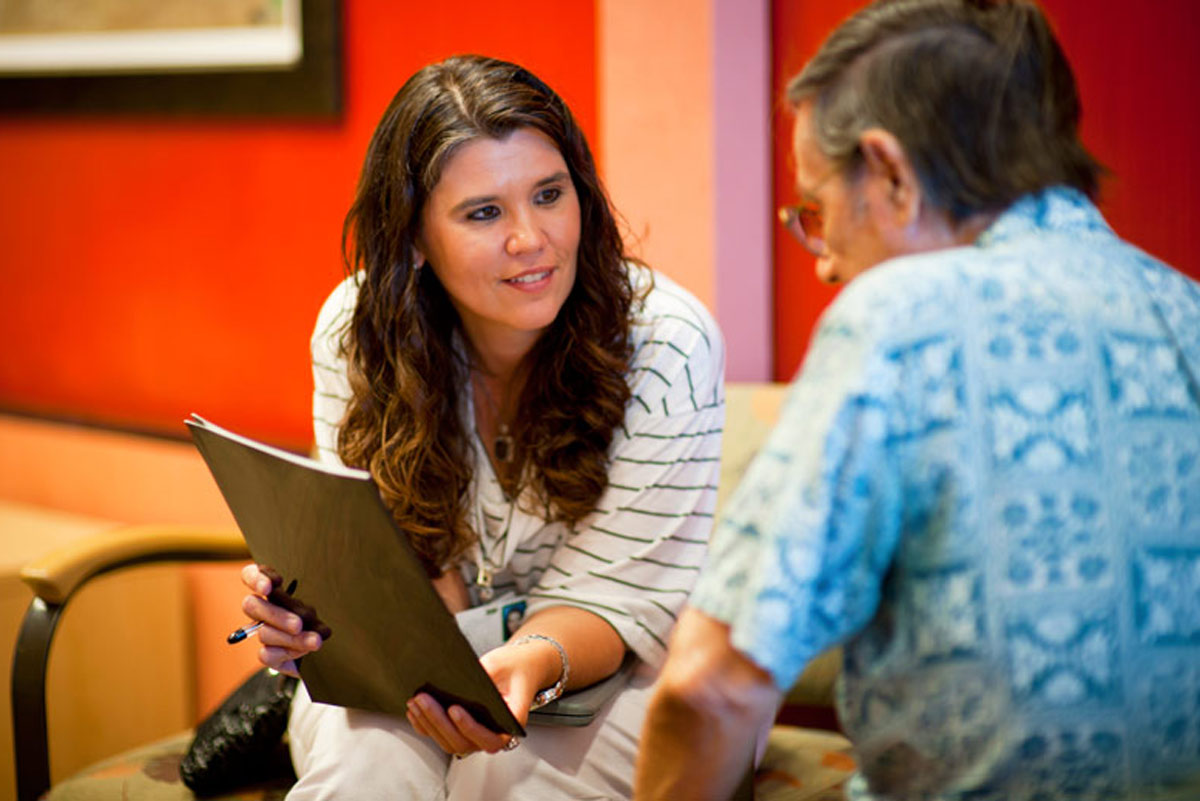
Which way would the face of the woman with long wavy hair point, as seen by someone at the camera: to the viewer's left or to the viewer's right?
to the viewer's right

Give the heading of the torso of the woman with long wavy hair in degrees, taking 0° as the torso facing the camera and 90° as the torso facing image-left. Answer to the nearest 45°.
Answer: approximately 0°

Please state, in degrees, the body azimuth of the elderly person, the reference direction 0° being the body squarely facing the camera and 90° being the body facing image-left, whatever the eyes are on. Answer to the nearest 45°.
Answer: approximately 135°

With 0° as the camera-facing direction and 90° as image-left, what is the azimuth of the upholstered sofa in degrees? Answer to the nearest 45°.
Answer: approximately 45°

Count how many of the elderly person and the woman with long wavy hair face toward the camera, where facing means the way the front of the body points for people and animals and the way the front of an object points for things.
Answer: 1

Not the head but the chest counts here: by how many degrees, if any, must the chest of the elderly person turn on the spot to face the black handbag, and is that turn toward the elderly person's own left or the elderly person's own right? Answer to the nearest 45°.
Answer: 0° — they already face it
